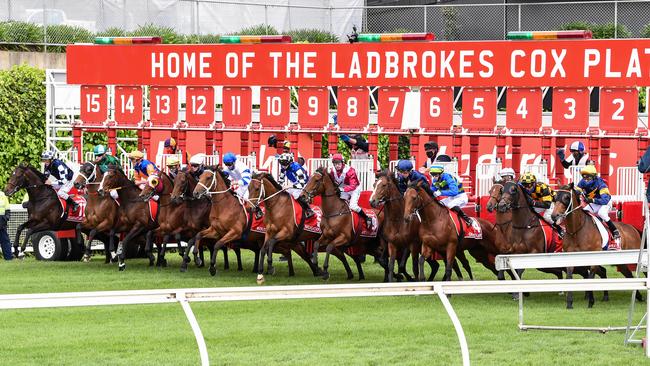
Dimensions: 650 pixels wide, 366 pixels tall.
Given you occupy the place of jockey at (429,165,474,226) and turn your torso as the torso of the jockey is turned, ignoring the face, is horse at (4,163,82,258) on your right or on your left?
on your right

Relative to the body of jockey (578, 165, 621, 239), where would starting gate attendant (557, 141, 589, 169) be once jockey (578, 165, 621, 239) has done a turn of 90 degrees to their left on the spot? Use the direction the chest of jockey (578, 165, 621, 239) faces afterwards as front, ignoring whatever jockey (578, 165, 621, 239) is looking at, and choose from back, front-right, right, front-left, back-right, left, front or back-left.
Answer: back-left

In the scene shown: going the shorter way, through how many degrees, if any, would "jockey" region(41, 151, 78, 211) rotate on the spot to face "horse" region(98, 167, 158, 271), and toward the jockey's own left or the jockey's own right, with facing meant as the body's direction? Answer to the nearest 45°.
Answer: approximately 90° to the jockey's own left

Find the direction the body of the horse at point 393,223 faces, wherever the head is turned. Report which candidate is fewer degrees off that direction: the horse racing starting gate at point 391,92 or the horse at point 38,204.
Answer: the horse

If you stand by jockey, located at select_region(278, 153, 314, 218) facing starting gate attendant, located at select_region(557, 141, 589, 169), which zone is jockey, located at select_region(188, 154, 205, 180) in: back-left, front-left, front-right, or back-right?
back-left

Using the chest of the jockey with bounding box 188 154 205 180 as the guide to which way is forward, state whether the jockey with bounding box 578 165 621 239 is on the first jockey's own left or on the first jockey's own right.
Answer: on the first jockey's own left

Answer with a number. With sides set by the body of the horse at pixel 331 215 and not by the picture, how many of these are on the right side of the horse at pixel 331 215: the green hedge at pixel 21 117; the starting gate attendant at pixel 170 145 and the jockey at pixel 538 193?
2

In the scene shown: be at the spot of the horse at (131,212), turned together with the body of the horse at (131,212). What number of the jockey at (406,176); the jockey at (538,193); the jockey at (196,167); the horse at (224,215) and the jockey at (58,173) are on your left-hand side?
4
